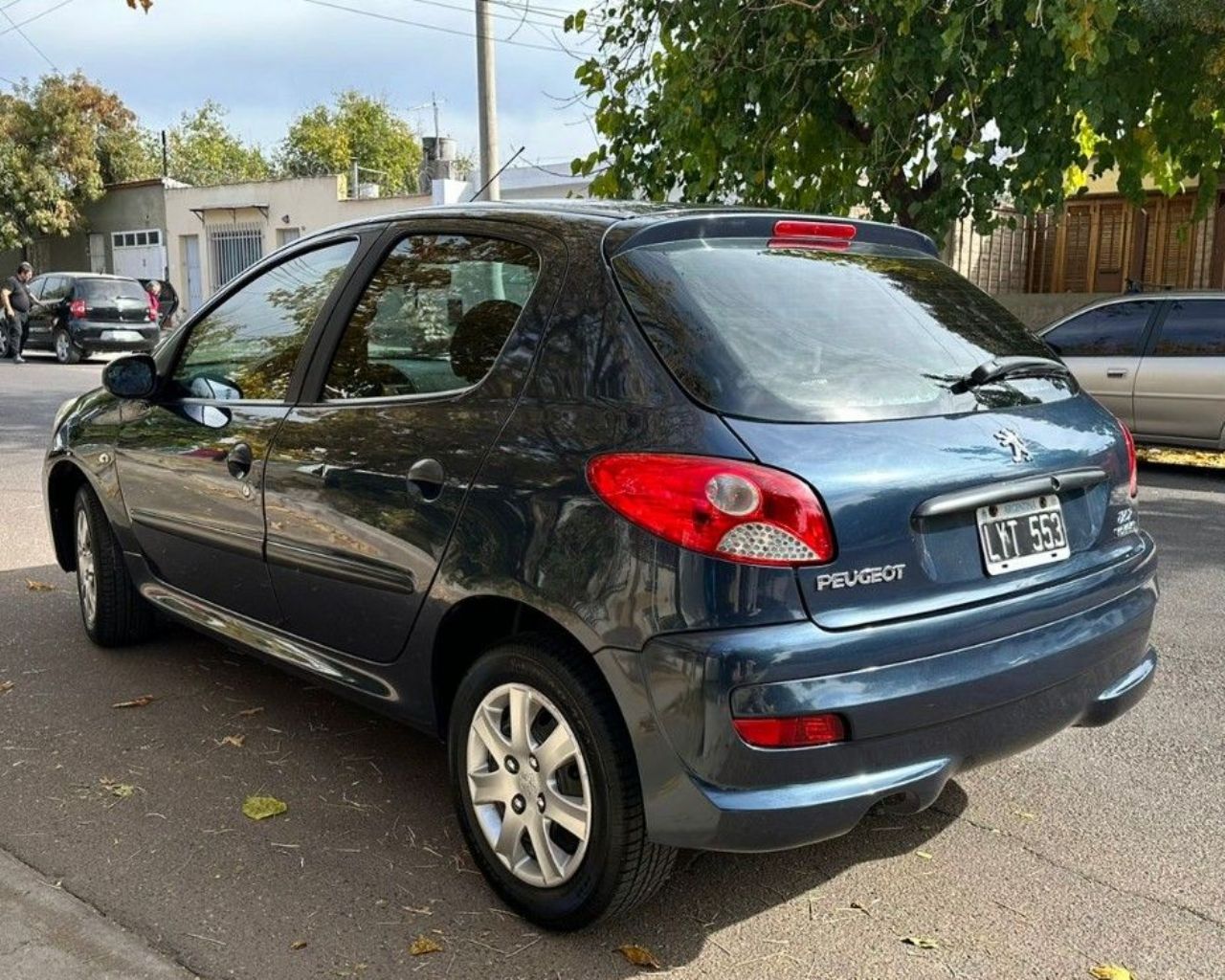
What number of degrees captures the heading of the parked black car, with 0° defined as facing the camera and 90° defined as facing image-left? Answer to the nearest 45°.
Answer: approximately 135°

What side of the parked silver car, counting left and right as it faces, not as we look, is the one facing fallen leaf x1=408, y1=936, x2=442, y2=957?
left

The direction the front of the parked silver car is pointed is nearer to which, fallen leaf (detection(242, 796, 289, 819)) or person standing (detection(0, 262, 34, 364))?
the person standing

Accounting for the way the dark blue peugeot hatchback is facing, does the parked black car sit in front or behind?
in front

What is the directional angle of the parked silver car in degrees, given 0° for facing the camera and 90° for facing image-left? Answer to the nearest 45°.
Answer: approximately 90°

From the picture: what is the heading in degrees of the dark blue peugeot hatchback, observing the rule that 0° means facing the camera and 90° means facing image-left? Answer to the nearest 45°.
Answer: approximately 135°

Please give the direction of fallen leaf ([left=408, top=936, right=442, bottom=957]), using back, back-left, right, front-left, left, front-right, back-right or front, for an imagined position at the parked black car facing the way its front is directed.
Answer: back-left
